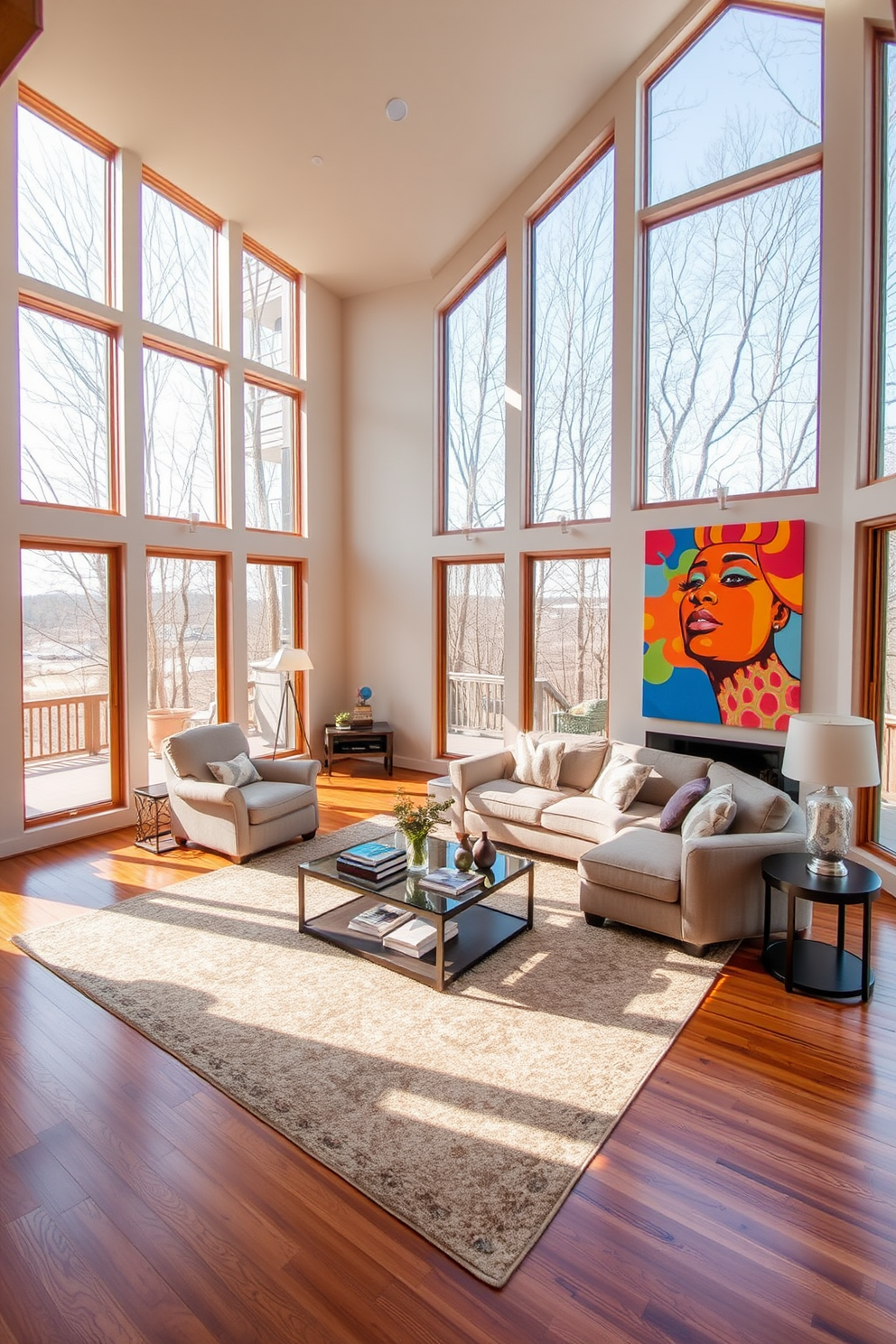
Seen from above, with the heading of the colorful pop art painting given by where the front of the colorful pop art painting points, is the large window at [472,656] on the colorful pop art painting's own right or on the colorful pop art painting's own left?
on the colorful pop art painting's own right

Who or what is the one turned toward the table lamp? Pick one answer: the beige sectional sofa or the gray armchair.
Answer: the gray armchair

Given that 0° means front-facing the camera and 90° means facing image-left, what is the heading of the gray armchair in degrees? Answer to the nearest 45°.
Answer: approximately 315°

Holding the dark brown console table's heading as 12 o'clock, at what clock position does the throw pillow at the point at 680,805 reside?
The throw pillow is roughly at 11 o'clock from the dark brown console table.

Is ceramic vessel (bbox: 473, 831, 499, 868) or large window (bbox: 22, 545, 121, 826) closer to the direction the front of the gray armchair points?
the ceramic vessel

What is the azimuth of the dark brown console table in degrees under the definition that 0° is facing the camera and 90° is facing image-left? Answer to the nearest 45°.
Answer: approximately 0°

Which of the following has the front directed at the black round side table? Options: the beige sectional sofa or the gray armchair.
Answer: the gray armchair

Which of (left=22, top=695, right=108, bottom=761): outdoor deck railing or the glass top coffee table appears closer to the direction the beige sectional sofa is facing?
the glass top coffee table
